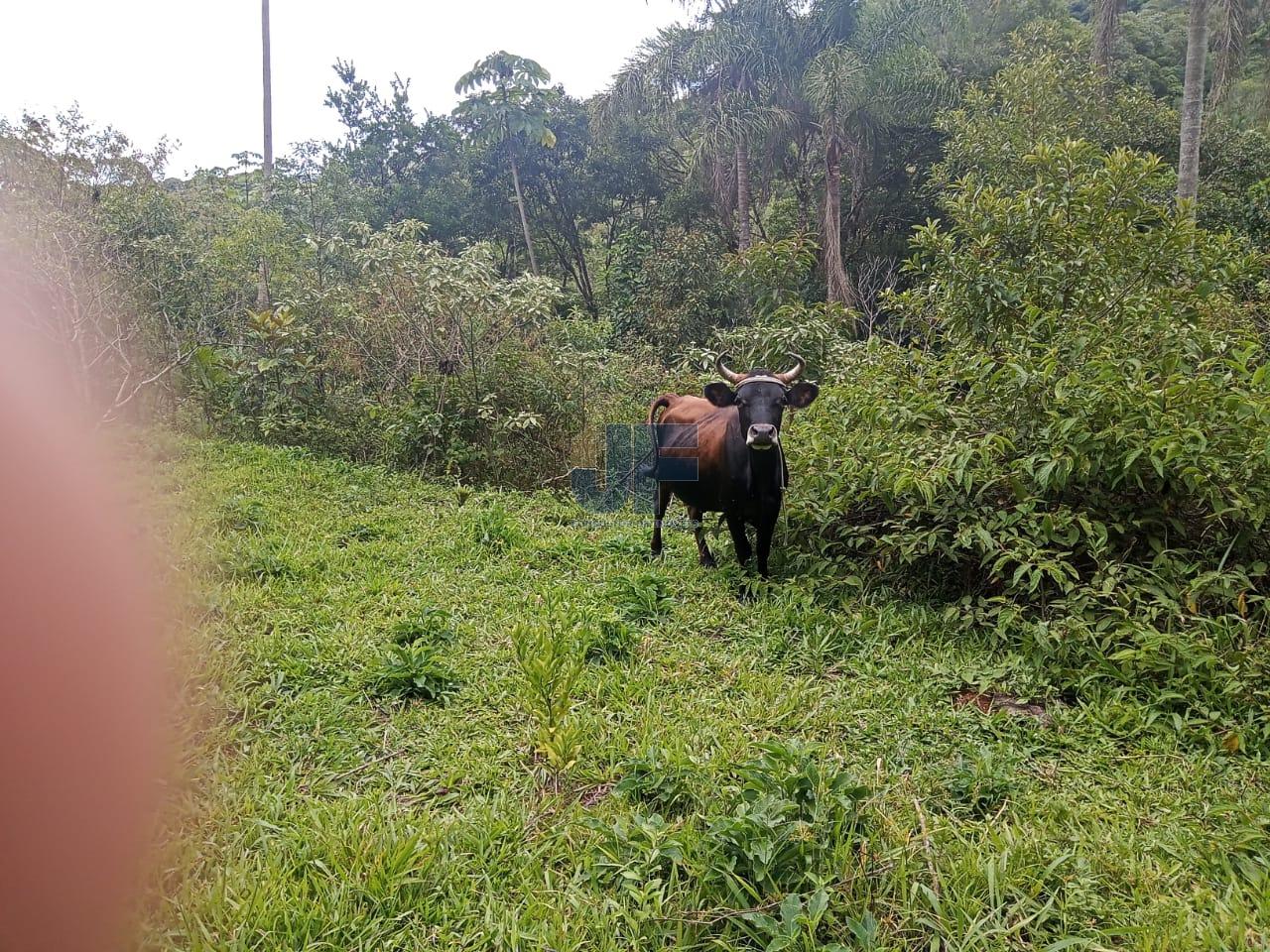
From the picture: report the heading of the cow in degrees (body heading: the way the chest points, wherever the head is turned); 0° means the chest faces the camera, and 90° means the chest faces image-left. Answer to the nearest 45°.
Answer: approximately 315°

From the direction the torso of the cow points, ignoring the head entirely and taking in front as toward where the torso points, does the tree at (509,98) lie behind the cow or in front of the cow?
behind

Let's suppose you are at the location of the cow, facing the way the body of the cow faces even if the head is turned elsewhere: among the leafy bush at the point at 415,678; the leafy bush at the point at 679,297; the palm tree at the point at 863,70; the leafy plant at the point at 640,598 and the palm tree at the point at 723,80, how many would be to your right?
2

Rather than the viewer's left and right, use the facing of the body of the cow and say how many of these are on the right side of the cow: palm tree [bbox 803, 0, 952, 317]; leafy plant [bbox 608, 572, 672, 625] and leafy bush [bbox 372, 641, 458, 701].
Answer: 2

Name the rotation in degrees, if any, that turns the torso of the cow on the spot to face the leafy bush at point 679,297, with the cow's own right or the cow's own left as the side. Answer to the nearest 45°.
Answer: approximately 135° to the cow's own left

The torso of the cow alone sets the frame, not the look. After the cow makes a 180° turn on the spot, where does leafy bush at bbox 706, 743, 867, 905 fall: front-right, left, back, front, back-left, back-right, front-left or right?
back-left

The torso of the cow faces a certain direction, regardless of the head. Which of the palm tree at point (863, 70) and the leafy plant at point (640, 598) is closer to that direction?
the leafy plant

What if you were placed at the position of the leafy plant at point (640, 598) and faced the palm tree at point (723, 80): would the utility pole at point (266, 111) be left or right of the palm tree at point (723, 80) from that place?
left

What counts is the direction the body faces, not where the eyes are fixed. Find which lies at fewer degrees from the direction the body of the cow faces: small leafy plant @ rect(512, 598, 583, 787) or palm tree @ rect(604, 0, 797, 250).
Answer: the small leafy plant

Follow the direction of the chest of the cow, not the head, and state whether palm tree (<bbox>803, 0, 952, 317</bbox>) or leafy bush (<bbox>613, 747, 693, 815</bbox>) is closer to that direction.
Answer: the leafy bush

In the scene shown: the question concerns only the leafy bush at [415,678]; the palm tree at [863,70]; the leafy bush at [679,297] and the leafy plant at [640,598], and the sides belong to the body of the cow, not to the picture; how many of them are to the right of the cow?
2

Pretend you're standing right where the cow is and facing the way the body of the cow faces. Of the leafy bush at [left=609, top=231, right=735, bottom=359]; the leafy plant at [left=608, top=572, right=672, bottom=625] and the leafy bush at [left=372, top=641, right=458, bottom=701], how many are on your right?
2

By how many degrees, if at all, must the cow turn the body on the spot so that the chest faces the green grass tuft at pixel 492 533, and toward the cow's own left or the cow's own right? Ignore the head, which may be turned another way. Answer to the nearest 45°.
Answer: approximately 135° to the cow's own right

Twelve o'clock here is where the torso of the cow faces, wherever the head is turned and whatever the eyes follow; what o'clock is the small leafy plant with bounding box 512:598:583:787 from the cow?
The small leafy plant is roughly at 2 o'clock from the cow.

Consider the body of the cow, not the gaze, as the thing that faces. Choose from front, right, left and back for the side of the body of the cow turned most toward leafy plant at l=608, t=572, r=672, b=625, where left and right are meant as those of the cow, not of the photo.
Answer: right

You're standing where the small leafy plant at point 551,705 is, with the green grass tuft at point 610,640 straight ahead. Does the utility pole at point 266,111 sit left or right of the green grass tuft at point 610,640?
left
